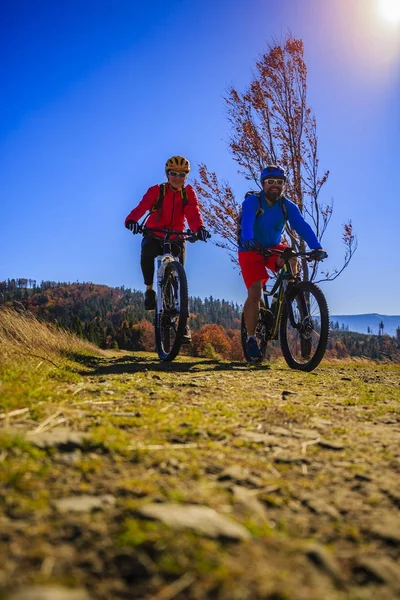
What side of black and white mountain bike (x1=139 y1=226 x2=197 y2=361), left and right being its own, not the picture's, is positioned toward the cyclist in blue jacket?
left

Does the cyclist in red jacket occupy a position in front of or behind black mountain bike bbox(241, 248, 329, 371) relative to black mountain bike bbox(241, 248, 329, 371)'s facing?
behind

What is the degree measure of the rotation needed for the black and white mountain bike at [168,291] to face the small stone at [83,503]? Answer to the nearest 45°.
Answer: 0° — it already faces it

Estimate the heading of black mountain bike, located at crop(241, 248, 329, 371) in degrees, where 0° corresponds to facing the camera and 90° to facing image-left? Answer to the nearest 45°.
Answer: approximately 315°

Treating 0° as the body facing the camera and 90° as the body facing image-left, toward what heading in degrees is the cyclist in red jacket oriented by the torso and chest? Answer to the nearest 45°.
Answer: approximately 0°

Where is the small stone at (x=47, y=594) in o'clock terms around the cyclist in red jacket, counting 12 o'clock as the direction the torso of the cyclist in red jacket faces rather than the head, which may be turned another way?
The small stone is roughly at 12 o'clock from the cyclist in red jacket.

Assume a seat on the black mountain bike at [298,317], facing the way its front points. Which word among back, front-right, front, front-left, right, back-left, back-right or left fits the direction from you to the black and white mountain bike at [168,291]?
back-right

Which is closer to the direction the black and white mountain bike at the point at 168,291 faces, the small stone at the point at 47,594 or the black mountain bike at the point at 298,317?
the small stone

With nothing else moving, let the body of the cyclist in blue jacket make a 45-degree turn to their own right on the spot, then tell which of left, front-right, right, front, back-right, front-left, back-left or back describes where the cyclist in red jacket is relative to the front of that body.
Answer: right
